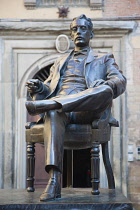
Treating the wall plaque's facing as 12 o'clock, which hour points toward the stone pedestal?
The stone pedestal is roughly at 12 o'clock from the wall plaque.

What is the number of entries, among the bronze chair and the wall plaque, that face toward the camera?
2

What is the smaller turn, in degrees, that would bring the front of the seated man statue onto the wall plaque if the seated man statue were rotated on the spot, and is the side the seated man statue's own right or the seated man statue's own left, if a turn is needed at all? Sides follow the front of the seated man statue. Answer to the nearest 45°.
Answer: approximately 135° to the seated man statue's own right

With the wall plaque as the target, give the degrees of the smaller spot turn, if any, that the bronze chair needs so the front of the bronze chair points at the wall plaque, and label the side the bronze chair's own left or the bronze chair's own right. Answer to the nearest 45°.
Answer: approximately 180°

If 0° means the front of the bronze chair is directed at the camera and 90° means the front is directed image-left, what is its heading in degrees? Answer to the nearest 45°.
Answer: approximately 0°

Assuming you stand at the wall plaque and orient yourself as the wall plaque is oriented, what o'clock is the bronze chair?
The bronze chair is roughly at 12 o'clock from the wall plaque.

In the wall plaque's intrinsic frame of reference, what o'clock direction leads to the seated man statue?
The seated man statue is roughly at 12 o'clock from the wall plaque.

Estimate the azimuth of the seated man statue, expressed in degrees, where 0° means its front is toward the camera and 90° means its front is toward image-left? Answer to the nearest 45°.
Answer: approximately 45°
